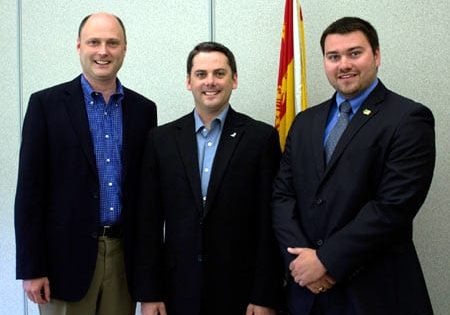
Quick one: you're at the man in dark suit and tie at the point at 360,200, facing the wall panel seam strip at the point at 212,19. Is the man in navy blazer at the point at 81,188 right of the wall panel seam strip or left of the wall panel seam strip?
left

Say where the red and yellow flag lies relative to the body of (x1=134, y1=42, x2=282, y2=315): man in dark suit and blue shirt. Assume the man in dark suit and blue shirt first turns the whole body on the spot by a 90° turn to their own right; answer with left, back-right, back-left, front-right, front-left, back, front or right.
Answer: back-right

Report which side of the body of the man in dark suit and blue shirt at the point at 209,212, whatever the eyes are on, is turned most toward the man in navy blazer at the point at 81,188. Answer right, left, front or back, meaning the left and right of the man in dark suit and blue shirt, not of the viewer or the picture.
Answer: right

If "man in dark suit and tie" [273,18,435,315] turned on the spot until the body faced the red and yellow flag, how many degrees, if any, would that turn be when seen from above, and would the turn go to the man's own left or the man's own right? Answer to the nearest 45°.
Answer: approximately 135° to the man's own right

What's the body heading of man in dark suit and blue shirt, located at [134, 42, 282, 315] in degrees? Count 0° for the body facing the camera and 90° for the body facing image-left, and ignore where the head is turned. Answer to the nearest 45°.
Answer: approximately 0°

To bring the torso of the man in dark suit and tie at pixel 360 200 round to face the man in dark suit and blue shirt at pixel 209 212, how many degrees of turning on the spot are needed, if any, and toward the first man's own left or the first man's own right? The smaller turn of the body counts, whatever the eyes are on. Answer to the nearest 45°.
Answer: approximately 45° to the first man's own right

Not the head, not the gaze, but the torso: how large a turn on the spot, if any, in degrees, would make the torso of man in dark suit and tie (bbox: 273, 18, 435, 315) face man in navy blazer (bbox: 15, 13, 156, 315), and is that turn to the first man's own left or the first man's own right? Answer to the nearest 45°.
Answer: approximately 45° to the first man's own right
